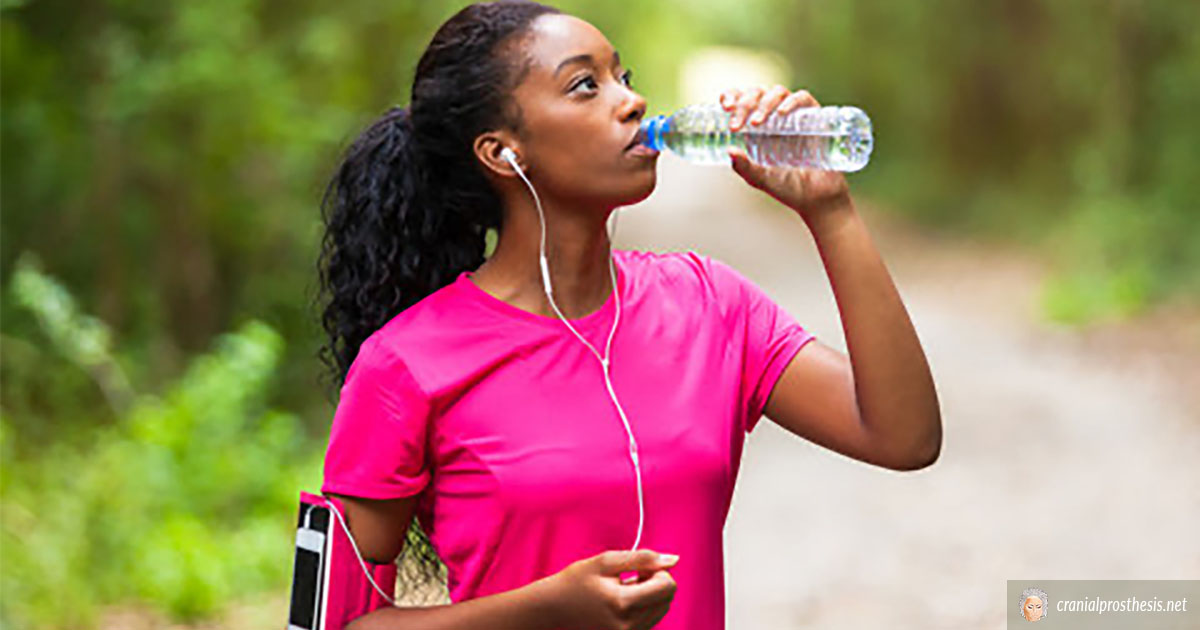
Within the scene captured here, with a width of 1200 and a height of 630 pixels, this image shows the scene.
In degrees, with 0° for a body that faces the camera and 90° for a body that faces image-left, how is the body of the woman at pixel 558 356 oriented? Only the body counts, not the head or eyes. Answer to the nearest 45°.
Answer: approximately 315°
